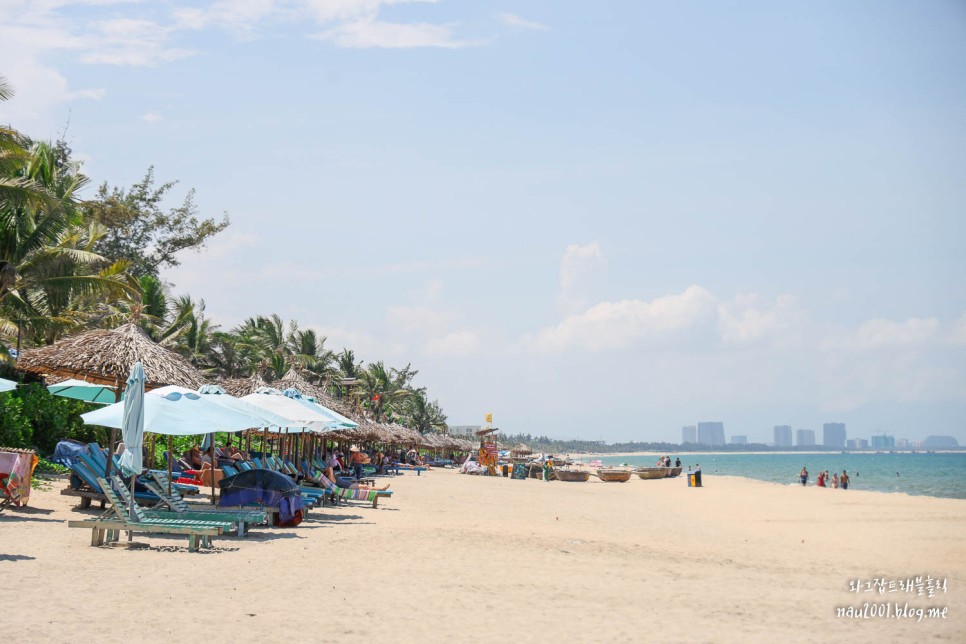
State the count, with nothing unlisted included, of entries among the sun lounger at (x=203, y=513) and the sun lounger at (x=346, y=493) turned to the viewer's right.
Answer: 2

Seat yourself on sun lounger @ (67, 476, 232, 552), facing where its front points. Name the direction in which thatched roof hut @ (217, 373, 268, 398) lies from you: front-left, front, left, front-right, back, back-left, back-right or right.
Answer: left

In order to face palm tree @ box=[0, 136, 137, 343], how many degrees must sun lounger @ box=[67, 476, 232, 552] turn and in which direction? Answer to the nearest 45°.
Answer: approximately 90° to its left

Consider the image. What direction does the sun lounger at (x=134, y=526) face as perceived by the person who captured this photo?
facing to the right of the viewer

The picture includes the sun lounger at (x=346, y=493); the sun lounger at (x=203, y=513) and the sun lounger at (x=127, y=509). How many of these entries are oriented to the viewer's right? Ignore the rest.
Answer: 3

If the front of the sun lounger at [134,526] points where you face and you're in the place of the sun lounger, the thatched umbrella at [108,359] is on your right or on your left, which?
on your left

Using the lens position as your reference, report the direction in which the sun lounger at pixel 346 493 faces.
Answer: facing to the right of the viewer

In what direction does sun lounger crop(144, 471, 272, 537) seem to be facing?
to the viewer's right

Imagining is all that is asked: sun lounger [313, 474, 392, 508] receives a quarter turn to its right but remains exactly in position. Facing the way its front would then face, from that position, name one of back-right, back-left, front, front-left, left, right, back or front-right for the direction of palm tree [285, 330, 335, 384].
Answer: back

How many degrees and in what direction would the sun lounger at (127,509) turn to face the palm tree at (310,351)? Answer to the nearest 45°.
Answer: approximately 90° to its left

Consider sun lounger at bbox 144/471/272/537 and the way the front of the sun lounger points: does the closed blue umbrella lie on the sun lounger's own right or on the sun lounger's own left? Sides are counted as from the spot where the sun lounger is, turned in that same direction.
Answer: on the sun lounger's own right
